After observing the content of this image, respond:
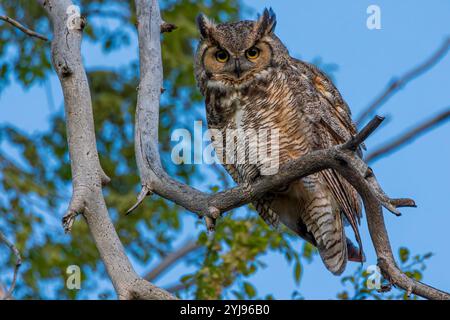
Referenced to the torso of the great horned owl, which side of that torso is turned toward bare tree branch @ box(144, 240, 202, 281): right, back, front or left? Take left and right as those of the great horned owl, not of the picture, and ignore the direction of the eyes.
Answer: right

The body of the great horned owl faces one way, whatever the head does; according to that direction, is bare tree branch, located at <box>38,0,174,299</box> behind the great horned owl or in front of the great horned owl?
in front

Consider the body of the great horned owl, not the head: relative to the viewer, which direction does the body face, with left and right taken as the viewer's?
facing the viewer and to the left of the viewer
